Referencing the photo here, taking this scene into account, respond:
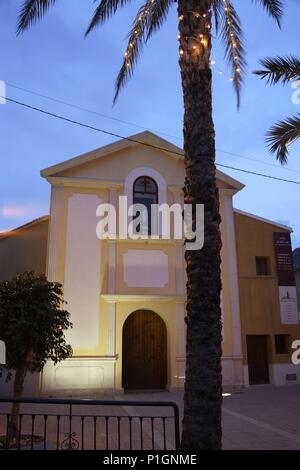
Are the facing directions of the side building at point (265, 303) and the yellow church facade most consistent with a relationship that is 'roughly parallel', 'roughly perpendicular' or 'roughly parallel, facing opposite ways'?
roughly parallel

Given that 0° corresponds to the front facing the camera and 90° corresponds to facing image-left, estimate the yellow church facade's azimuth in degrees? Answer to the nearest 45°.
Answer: approximately 0°

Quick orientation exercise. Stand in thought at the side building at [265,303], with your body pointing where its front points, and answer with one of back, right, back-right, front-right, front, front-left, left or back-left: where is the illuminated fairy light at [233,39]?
front

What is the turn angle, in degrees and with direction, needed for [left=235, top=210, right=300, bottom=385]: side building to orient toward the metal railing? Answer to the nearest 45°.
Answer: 0° — it already faces it

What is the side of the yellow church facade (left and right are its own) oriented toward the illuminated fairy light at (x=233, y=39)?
front

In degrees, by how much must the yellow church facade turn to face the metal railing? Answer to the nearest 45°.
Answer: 0° — it already faces it

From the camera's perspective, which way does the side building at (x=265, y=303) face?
toward the camera
